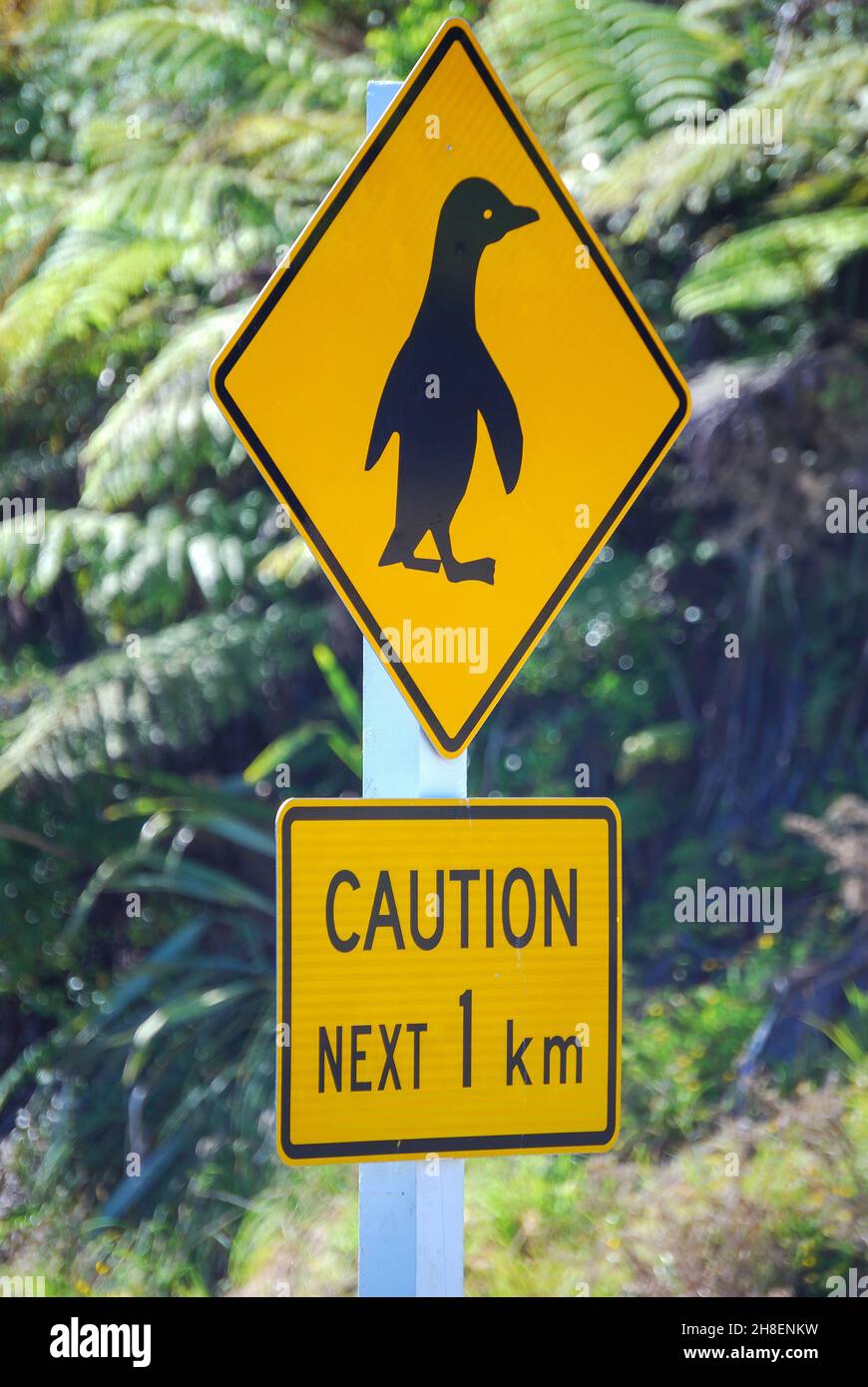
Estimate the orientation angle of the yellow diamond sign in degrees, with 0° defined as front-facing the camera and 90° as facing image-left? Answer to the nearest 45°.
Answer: approximately 315°
